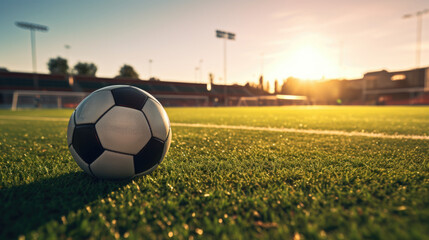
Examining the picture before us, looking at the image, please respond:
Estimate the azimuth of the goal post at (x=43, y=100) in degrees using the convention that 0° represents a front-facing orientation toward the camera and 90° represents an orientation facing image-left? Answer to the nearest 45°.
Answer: approximately 0°

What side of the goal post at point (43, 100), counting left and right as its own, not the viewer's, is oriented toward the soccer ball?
front
